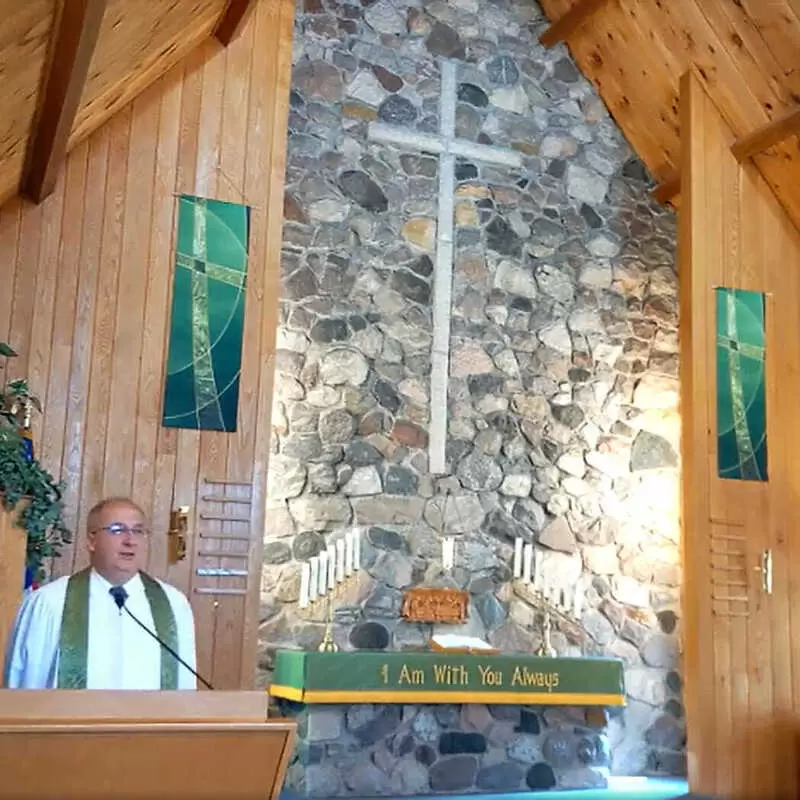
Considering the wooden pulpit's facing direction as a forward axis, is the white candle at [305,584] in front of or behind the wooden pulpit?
behind

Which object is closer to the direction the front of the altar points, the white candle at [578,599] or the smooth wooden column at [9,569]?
the smooth wooden column

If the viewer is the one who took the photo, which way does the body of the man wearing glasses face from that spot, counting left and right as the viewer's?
facing the viewer and to the right of the viewer

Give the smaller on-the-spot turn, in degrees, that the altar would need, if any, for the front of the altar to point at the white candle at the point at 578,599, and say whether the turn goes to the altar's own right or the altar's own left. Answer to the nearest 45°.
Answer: approximately 135° to the altar's own left

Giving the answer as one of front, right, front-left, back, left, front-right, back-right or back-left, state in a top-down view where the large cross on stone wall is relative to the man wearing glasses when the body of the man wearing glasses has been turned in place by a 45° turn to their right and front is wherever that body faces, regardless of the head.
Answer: back-left

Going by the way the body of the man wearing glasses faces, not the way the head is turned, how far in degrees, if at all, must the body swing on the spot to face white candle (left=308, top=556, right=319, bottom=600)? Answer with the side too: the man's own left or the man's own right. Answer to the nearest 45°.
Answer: approximately 90° to the man's own left

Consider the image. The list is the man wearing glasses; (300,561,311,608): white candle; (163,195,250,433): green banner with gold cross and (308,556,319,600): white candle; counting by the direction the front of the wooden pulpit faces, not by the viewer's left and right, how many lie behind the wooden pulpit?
4

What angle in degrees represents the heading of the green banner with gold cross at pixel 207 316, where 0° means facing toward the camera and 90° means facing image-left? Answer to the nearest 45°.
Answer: approximately 0°

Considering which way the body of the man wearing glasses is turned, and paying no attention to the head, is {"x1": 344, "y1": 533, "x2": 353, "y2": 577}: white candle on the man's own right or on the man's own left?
on the man's own left

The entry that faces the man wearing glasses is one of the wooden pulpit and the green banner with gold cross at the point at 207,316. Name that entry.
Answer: the green banner with gold cross

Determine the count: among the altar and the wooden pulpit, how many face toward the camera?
2
